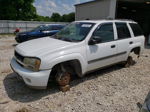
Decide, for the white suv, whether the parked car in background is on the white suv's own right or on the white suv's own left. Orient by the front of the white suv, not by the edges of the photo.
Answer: on the white suv's own right

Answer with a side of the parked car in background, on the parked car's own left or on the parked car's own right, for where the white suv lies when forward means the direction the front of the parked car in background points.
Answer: on the parked car's own left

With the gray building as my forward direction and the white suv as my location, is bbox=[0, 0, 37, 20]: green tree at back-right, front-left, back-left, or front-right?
front-left

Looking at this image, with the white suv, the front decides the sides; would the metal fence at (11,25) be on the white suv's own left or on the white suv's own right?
on the white suv's own right

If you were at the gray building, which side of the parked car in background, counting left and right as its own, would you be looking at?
back

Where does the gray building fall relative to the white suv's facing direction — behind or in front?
behind

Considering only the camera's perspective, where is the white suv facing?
facing the viewer and to the left of the viewer

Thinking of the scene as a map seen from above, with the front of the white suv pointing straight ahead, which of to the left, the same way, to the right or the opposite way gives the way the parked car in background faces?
the same way

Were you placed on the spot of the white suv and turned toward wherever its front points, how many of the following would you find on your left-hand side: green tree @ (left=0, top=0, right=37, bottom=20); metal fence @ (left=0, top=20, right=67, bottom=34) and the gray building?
0

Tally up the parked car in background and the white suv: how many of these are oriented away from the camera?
0

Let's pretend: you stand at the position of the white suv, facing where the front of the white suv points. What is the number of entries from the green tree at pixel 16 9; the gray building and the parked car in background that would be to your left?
0
